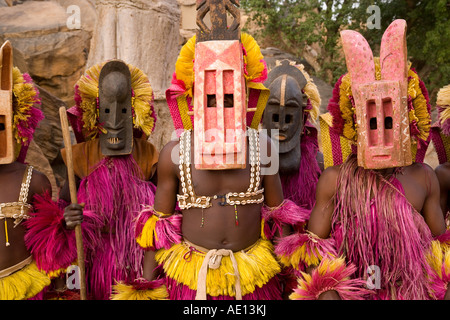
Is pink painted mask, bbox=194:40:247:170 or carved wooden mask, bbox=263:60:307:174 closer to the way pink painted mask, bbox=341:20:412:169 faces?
the pink painted mask

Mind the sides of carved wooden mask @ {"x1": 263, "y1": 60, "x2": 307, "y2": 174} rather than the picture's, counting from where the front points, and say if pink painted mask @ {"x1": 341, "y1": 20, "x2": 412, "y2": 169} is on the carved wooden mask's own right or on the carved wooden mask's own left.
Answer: on the carved wooden mask's own left

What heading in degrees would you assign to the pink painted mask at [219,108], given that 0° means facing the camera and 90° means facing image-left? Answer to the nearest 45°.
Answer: approximately 0°

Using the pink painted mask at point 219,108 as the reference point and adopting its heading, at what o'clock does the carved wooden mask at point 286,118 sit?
The carved wooden mask is roughly at 7 o'clock from the pink painted mask.

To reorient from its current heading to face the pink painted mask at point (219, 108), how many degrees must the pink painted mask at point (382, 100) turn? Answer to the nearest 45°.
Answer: approximately 90° to its right

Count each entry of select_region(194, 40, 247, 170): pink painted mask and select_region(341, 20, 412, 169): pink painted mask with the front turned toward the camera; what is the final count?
2

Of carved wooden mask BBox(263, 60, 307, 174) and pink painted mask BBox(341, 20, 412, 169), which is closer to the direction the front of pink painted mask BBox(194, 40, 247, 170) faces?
the pink painted mask

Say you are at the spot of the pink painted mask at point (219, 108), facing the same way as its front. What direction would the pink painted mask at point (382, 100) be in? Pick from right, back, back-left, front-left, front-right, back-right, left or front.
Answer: left

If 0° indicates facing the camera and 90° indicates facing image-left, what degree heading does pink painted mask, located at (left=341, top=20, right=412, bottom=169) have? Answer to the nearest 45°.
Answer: approximately 0°

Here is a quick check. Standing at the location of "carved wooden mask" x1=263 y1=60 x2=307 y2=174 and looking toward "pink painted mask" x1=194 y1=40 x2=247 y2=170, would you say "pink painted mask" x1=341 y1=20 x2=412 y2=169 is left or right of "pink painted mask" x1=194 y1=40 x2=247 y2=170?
left
